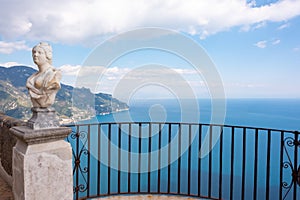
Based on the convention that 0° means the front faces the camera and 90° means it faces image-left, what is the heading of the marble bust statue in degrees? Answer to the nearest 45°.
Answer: approximately 45°

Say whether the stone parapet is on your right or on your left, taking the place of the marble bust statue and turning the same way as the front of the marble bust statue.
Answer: on your right
